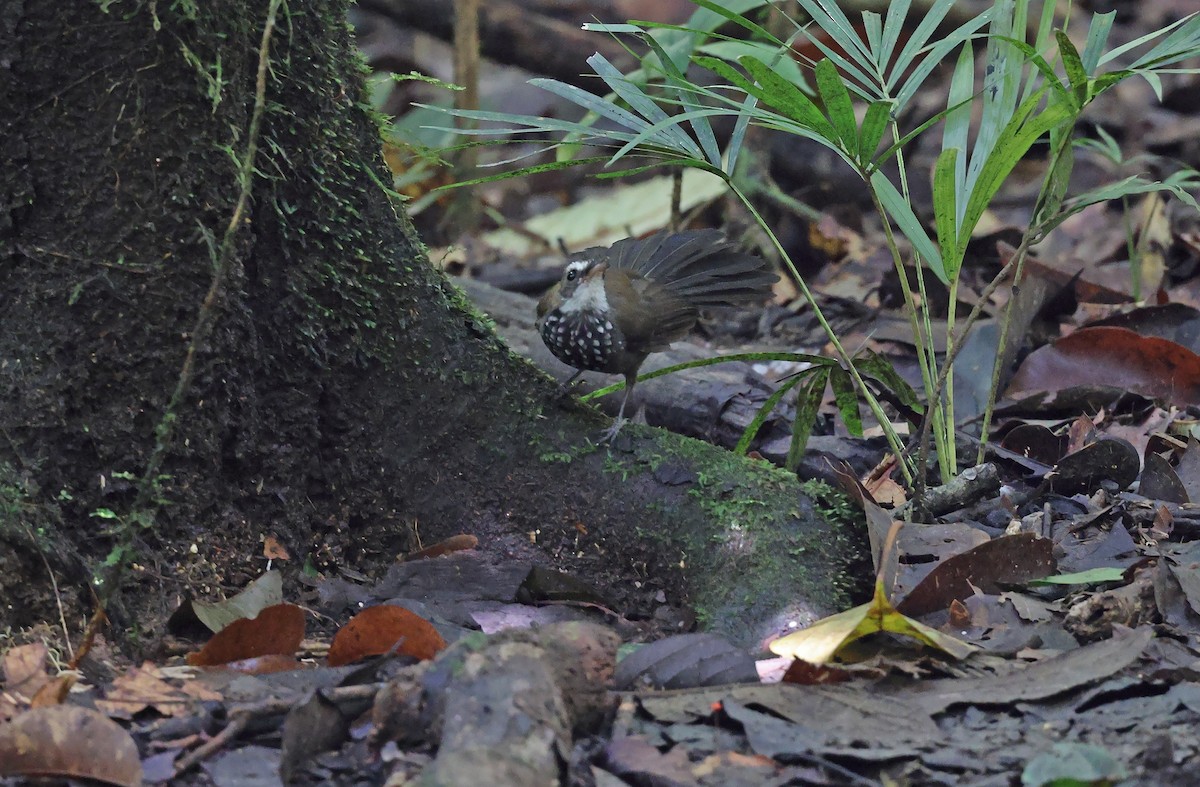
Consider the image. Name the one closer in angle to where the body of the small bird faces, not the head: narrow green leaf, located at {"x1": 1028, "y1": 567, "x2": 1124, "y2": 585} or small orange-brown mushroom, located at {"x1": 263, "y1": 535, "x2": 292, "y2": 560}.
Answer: the small orange-brown mushroom

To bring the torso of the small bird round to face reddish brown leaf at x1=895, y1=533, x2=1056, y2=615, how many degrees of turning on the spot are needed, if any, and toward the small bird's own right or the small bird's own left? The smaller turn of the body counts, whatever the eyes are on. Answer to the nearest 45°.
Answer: approximately 90° to the small bird's own left

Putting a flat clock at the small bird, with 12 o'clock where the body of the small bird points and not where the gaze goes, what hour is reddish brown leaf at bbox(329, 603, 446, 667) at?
The reddish brown leaf is roughly at 11 o'clock from the small bird.

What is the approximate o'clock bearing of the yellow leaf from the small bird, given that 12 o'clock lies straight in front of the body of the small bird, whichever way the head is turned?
The yellow leaf is roughly at 10 o'clock from the small bird.

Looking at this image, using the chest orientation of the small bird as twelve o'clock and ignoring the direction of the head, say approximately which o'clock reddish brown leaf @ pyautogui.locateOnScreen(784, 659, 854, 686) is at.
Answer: The reddish brown leaf is roughly at 10 o'clock from the small bird.

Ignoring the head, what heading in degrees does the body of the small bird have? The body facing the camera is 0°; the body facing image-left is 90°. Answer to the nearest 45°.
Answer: approximately 45°

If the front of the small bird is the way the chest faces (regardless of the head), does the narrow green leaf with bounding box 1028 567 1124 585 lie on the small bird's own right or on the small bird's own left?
on the small bird's own left

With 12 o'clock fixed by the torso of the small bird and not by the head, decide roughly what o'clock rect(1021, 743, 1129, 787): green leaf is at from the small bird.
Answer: The green leaf is roughly at 10 o'clock from the small bird.
